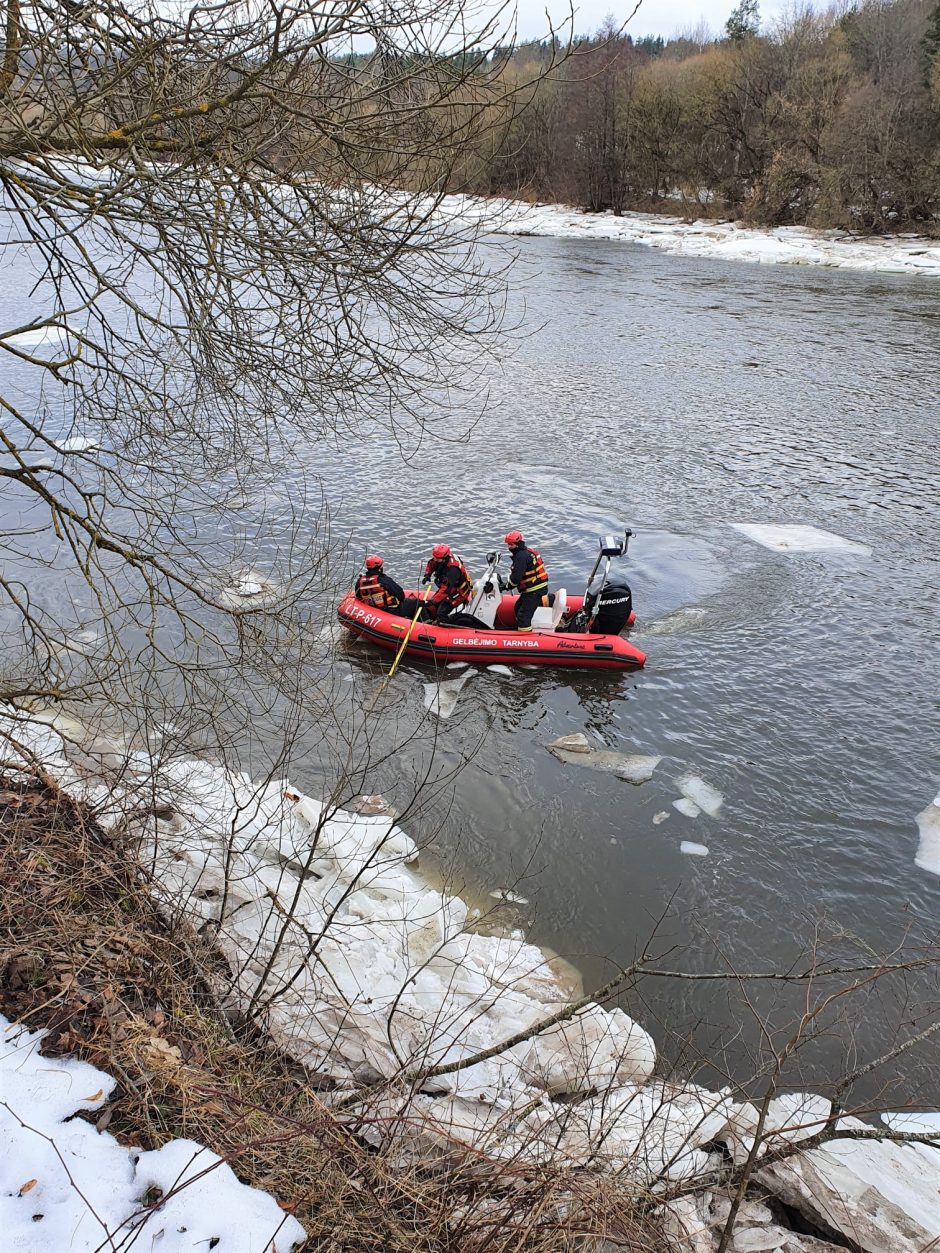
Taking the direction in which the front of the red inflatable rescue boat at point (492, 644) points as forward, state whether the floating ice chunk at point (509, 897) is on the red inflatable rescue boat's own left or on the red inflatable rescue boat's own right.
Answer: on the red inflatable rescue boat's own left

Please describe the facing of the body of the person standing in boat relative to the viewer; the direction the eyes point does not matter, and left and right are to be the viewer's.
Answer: facing to the left of the viewer

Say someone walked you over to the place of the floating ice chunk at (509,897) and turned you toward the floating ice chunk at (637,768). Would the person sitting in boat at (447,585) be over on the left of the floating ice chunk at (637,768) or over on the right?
left

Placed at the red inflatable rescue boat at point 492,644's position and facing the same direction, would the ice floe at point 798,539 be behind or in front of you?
behind

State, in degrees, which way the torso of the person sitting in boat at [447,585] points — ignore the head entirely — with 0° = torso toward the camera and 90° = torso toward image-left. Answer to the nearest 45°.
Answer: approximately 45°

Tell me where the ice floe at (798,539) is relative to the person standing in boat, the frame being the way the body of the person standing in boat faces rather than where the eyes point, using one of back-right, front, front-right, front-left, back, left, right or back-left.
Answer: back-right

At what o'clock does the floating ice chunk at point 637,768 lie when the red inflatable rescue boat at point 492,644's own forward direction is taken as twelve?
The floating ice chunk is roughly at 8 o'clock from the red inflatable rescue boat.

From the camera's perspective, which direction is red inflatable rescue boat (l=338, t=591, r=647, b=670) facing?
to the viewer's left

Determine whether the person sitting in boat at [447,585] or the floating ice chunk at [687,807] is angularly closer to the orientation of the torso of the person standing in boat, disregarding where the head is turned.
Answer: the person sitting in boat
